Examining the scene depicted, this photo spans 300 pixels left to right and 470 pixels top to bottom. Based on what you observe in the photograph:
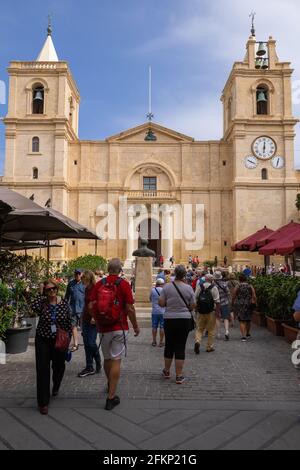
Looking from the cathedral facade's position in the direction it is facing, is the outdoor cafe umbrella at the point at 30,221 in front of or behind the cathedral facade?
in front

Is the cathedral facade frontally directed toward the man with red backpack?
yes

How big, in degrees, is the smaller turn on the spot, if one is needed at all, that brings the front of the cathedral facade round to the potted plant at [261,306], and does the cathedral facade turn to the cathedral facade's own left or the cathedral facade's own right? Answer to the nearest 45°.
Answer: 0° — it already faces it

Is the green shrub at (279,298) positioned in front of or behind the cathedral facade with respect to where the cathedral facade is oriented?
in front

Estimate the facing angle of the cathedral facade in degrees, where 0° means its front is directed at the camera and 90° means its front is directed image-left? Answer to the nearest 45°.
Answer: approximately 0°

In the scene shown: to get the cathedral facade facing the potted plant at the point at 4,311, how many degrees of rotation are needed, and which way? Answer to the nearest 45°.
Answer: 0° — it already faces it

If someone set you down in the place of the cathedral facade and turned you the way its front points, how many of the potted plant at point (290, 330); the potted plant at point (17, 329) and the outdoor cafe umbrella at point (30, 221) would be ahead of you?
3

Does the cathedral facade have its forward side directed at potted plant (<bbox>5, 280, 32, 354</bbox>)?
yes

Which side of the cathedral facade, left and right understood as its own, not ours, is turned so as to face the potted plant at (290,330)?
front

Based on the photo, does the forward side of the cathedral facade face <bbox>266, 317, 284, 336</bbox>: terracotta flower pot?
yes

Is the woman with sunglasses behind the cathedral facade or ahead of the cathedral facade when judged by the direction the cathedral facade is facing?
ahead

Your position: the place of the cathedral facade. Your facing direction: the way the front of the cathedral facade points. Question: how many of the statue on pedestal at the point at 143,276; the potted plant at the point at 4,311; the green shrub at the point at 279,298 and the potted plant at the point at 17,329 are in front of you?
4
